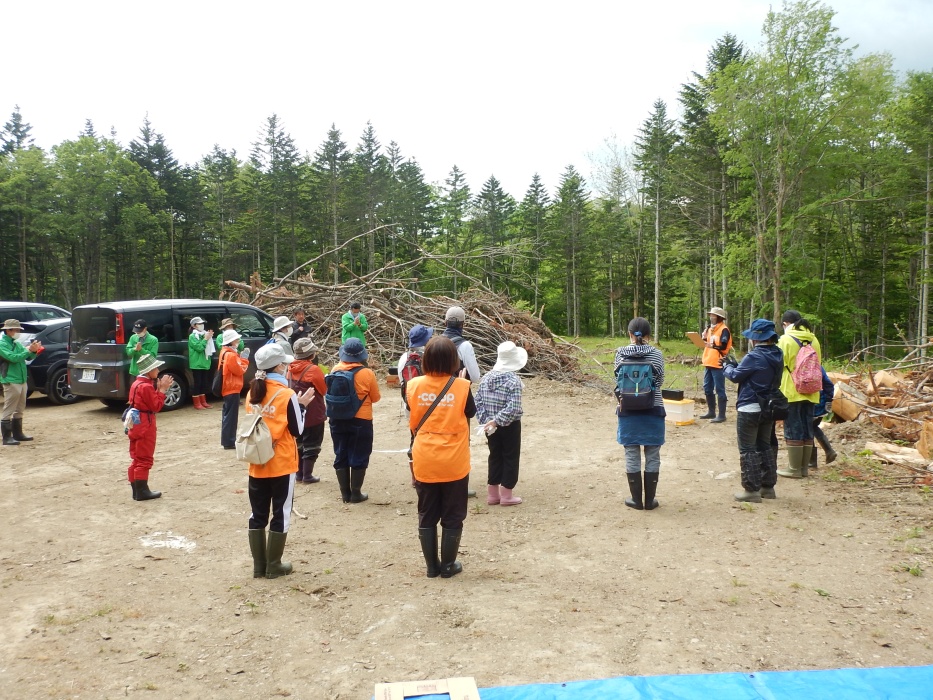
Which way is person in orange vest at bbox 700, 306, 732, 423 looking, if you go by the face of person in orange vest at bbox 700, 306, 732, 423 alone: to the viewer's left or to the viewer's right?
to the viewer's left

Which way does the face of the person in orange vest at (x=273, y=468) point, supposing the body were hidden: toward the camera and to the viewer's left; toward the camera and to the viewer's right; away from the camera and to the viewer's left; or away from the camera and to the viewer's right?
away from the camera and to the viewer's right

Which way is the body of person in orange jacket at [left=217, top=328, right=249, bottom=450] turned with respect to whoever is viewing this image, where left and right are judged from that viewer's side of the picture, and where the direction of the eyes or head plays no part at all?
facing to the right of the viewer

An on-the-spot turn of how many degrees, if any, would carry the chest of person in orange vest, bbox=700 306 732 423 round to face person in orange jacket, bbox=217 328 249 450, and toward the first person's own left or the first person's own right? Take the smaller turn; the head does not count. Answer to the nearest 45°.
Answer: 0° — they already face them

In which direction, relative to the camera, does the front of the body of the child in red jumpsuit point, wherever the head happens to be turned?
to the viewer's right

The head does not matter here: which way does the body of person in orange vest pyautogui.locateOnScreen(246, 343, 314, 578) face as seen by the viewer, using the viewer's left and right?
facing away from the viewer and to the right of the viewer

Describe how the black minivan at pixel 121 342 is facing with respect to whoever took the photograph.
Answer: facing away from the viewer and to the right of the viewer

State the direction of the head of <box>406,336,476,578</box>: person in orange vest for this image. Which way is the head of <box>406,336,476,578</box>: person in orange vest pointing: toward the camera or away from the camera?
away from the camera

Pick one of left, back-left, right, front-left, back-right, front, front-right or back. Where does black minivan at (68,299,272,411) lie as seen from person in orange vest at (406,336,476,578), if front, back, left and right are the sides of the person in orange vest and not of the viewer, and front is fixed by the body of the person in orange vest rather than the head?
front-left

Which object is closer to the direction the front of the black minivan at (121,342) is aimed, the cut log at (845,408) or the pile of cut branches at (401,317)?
the pile of cut branches

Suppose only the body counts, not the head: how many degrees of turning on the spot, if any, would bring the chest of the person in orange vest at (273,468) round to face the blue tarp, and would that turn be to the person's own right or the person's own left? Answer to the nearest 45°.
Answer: approximately 90° to the person's own right

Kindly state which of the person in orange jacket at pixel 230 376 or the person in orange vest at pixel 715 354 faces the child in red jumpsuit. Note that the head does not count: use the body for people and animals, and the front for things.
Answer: the person in orange vest at pixel 715 354

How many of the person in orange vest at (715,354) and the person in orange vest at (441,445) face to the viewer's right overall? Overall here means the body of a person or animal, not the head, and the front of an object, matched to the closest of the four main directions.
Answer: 0

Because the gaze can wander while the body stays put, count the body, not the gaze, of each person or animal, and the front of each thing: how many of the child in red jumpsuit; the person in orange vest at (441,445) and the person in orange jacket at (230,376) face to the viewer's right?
2

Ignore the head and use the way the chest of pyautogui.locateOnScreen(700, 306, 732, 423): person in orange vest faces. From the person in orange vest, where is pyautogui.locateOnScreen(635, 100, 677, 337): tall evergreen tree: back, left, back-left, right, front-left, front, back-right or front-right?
back-right

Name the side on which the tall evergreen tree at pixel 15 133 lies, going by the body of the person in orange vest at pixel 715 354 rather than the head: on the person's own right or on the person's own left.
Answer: on the person's own right

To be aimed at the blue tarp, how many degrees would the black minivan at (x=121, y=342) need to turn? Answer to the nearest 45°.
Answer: approximately 135° to its right

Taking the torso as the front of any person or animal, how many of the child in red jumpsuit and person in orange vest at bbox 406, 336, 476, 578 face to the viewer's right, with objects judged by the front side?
1
